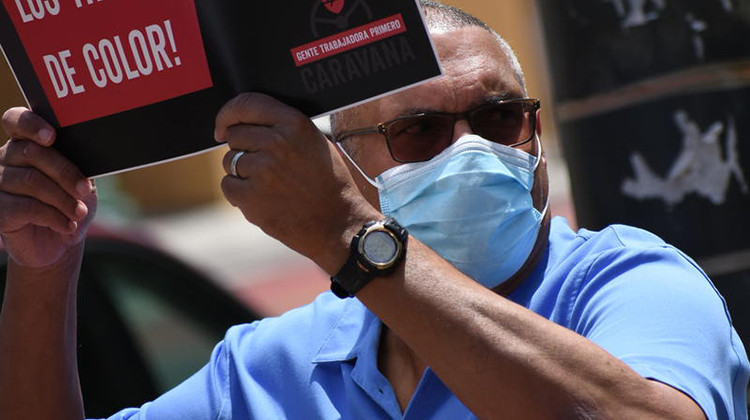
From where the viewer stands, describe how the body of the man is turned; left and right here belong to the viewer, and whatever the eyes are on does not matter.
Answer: facing the viewer and to the left of the viewer

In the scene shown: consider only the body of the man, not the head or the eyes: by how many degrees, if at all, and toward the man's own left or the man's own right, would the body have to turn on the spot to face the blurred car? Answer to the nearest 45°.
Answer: approximately 90° to the man's own right
